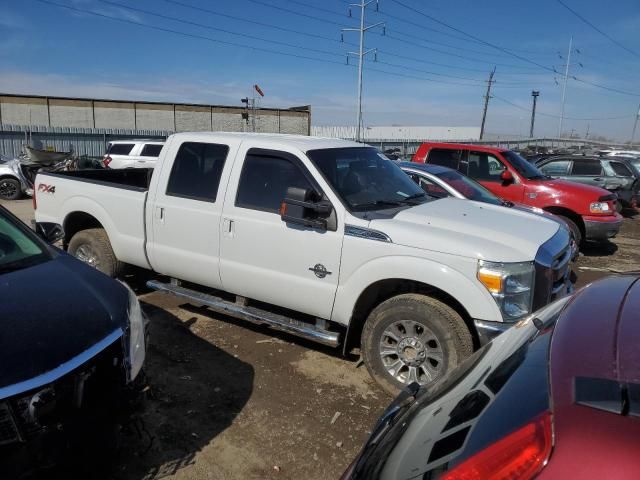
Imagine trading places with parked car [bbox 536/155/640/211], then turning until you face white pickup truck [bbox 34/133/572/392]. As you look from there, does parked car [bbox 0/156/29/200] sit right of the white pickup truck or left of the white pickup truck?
right

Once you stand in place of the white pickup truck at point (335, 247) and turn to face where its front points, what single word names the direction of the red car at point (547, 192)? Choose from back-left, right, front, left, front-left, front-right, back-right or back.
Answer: left

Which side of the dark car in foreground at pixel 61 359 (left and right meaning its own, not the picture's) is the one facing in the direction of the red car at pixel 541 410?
front

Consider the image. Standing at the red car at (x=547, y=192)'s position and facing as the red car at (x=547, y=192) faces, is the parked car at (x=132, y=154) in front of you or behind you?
behind

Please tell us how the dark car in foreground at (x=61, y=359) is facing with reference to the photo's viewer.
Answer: facing the viewer and to the right of the viewer

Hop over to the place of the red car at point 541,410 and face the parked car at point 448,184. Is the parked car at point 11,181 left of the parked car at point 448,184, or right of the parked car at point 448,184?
left

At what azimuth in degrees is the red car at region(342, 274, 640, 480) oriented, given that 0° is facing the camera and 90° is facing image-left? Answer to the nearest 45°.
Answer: approximately 225°

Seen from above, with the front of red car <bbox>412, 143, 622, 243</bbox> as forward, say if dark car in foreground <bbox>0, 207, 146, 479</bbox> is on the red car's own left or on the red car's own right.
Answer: on the red car's own right

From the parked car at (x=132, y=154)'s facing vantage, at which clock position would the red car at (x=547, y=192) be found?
The red car is roughly at 2 o'clock from the parked car.

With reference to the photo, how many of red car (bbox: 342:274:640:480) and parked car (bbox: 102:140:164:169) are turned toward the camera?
0

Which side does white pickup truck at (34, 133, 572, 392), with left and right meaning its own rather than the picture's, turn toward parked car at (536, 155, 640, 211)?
left

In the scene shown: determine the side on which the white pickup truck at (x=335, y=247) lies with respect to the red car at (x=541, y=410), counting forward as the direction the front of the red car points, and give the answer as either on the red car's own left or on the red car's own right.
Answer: on the red car's own left

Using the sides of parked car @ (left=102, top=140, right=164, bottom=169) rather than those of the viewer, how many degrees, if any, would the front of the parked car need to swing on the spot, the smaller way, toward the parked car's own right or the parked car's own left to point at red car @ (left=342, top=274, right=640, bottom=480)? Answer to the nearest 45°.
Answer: approximately 90° to the parked car's own right

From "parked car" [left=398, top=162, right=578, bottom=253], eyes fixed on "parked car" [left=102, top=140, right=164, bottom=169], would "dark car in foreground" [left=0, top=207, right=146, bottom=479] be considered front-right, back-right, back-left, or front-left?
back-left

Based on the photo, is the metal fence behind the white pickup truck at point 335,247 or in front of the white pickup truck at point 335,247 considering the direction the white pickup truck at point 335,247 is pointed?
behind
